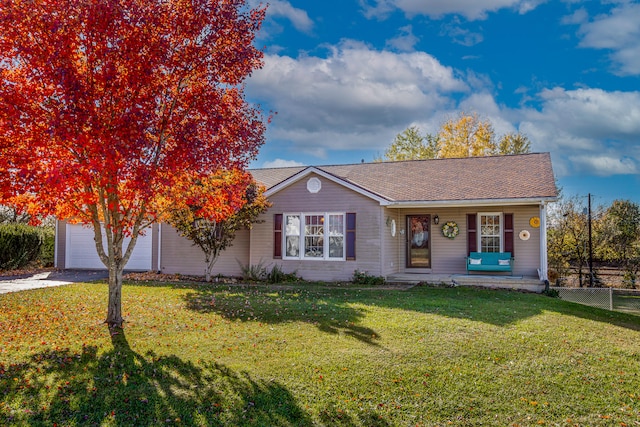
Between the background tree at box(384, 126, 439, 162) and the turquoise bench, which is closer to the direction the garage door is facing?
the turquoise bench

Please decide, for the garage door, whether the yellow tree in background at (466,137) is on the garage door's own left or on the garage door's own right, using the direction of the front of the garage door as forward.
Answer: on the garage door's own left

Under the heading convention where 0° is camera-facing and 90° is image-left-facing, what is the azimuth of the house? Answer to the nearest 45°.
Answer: approximately 0°

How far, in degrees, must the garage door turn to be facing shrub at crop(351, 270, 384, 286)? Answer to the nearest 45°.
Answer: approximately 45° to its left

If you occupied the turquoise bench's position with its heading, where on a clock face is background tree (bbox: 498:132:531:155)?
The background tree is roughly at 6 o'clock from the turquoise bench.

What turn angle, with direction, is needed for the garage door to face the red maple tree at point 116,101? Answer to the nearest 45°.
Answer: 0° — it already faces it
